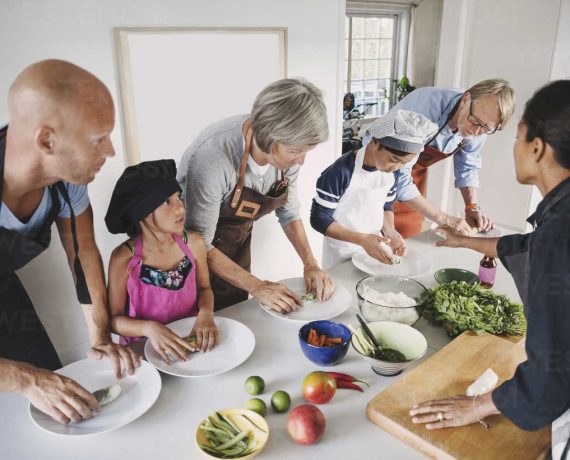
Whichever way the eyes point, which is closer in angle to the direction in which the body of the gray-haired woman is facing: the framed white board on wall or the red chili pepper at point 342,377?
the red chili pepper

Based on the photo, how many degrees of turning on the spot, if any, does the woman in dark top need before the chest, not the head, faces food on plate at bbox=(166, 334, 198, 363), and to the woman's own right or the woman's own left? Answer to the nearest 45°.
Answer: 0° — they already face it

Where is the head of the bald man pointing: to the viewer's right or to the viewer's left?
to the viewer's right

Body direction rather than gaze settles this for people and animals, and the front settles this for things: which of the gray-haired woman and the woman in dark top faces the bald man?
the woman in dark top

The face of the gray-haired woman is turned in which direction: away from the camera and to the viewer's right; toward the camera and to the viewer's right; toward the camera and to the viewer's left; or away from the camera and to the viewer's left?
toward the camera and to the viewer's right

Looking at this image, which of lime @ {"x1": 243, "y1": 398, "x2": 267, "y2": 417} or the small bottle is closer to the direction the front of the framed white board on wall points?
the lime

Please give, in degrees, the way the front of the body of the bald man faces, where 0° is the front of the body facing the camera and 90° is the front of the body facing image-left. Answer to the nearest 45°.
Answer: approximately 315°

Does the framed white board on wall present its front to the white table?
yes
